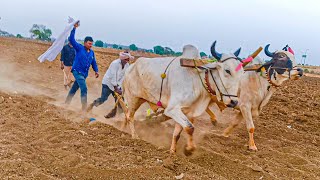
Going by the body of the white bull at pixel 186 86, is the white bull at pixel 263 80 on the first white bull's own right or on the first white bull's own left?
on the first white bull's own left

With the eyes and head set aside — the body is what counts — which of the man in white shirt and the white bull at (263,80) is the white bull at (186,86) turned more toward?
the white bull

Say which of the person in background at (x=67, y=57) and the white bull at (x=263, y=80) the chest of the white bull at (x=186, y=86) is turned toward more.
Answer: the white bull

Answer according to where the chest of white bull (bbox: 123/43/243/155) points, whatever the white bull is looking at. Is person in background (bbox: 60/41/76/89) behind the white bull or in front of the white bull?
behind

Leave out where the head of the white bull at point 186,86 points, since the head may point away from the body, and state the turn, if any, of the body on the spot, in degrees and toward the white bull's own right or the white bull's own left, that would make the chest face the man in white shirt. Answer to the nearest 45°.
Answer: approximately 180°

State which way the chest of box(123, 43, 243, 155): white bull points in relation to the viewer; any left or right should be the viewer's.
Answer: facing the viewer and to the right of the viewer
